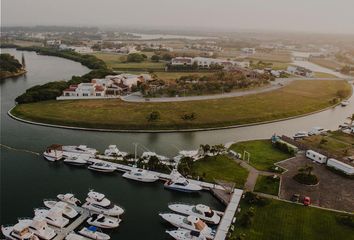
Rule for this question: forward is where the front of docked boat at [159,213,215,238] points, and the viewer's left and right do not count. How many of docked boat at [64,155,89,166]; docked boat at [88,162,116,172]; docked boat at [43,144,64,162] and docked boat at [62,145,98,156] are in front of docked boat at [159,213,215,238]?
4

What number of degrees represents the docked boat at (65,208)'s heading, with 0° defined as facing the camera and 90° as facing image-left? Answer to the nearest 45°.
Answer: approximately 135°

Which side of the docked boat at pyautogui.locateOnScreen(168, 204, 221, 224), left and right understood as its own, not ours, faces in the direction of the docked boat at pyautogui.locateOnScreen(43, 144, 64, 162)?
front

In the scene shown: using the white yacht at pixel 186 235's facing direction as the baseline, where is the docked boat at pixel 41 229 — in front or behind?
in front

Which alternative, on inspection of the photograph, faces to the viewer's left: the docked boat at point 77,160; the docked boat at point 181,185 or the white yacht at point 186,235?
the white yacht

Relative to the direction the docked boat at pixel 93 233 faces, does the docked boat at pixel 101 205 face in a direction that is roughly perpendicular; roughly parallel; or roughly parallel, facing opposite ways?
roughly parallel

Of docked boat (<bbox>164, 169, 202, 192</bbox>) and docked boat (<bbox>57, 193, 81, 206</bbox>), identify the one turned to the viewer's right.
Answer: docked boat (<bbox>164, 169, 202, 192</bbox>)

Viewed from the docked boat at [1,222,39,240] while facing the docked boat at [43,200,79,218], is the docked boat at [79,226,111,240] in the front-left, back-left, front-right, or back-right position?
front-right

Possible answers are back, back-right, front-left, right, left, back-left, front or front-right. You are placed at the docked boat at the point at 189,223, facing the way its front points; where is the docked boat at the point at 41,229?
front-left

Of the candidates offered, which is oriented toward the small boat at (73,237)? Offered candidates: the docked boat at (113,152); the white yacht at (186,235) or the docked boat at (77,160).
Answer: the white yacht

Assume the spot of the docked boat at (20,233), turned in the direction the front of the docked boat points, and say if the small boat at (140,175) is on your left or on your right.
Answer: on your right

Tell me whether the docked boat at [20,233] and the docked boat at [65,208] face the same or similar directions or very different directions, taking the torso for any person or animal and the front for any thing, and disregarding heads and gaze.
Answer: same or similar directions

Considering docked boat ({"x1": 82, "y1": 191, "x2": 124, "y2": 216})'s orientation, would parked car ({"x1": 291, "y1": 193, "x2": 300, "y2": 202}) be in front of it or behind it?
in front

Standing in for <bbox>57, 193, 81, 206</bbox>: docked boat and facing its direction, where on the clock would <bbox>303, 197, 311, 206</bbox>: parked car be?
The parked car is roughly at 5 o'clock from the docked boat.
